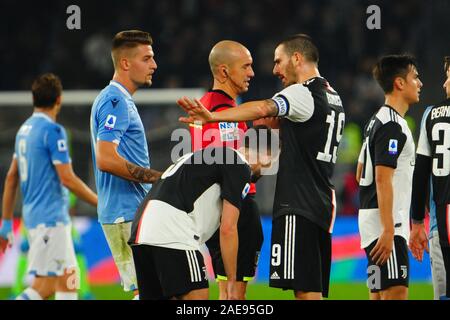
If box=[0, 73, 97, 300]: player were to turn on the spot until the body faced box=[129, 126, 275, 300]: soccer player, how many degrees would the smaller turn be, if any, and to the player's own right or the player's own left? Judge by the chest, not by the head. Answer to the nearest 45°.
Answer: approximately 135° to the player's own right

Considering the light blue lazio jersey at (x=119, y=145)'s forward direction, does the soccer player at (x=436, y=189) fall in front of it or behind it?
in front

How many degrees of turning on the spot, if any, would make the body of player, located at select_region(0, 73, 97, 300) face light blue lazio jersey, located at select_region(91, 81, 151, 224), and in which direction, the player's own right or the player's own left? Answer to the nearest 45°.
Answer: approximately 135° to the player's own right

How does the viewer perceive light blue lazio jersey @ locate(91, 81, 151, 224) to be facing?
facing to the right of the viewer

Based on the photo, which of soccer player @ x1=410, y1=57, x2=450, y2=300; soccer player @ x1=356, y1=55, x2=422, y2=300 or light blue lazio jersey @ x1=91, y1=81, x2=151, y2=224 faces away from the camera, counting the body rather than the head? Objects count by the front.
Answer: soccer player @ x1=410, y1=57, x2=450, y2=300

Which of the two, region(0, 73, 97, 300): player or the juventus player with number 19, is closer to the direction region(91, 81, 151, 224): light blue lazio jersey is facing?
the juventus player with number 19

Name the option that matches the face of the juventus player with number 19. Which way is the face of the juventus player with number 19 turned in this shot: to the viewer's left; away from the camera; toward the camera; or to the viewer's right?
to the viewer's left

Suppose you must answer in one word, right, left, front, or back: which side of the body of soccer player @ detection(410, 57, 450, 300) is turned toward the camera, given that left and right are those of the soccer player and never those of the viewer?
back
